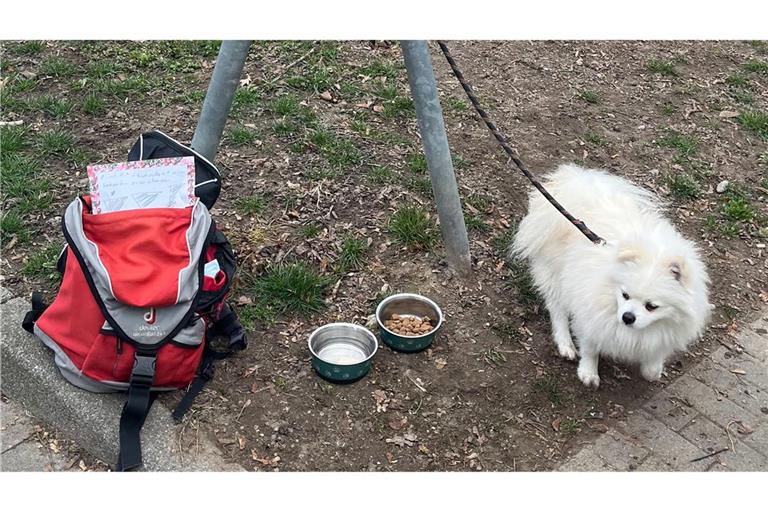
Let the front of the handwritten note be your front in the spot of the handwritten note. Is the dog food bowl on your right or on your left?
on your left

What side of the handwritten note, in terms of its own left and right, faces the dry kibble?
left

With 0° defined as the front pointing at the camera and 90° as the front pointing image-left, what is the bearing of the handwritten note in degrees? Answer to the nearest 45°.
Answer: approximately 0°

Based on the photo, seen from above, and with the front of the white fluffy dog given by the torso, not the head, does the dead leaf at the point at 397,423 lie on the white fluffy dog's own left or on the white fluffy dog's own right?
on the white fluffy dog's own right

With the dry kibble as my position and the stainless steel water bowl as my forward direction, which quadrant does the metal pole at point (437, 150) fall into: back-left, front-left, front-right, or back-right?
back-right

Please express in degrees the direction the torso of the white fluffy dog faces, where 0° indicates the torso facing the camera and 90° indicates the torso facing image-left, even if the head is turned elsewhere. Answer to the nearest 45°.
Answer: approximately 315°

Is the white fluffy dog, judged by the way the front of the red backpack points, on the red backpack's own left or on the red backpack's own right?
on the red backpack's own left

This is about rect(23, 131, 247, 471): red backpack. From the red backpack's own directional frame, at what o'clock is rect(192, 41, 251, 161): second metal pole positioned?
The second metal pole is roughly at 7 o'clock from the red backpack.

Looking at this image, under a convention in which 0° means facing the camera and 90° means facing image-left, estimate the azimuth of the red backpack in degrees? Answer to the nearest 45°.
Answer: approximately 0°
